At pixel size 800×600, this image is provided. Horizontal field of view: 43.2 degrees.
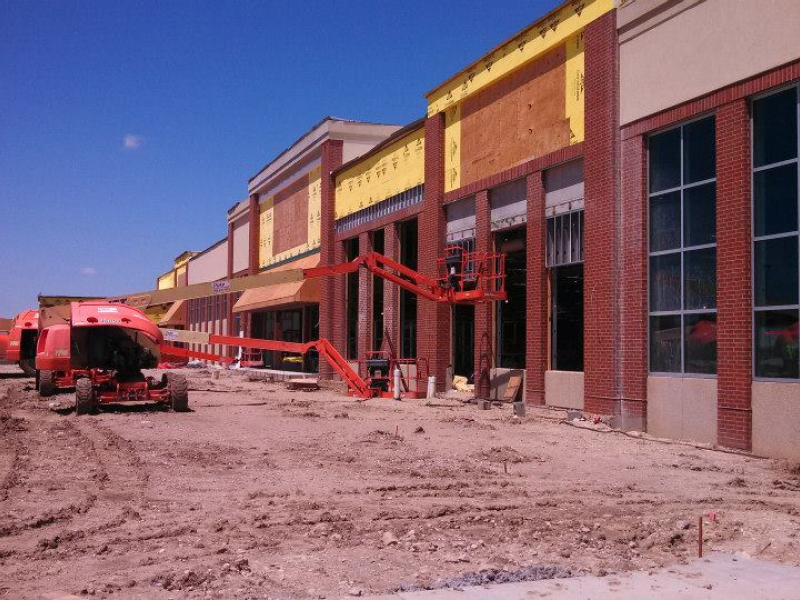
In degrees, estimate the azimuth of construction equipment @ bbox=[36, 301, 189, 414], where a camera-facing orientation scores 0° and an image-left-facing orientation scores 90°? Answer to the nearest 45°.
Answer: approximately 315°

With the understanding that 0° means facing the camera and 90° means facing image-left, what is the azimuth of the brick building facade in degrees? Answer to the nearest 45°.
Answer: approximately 45°
